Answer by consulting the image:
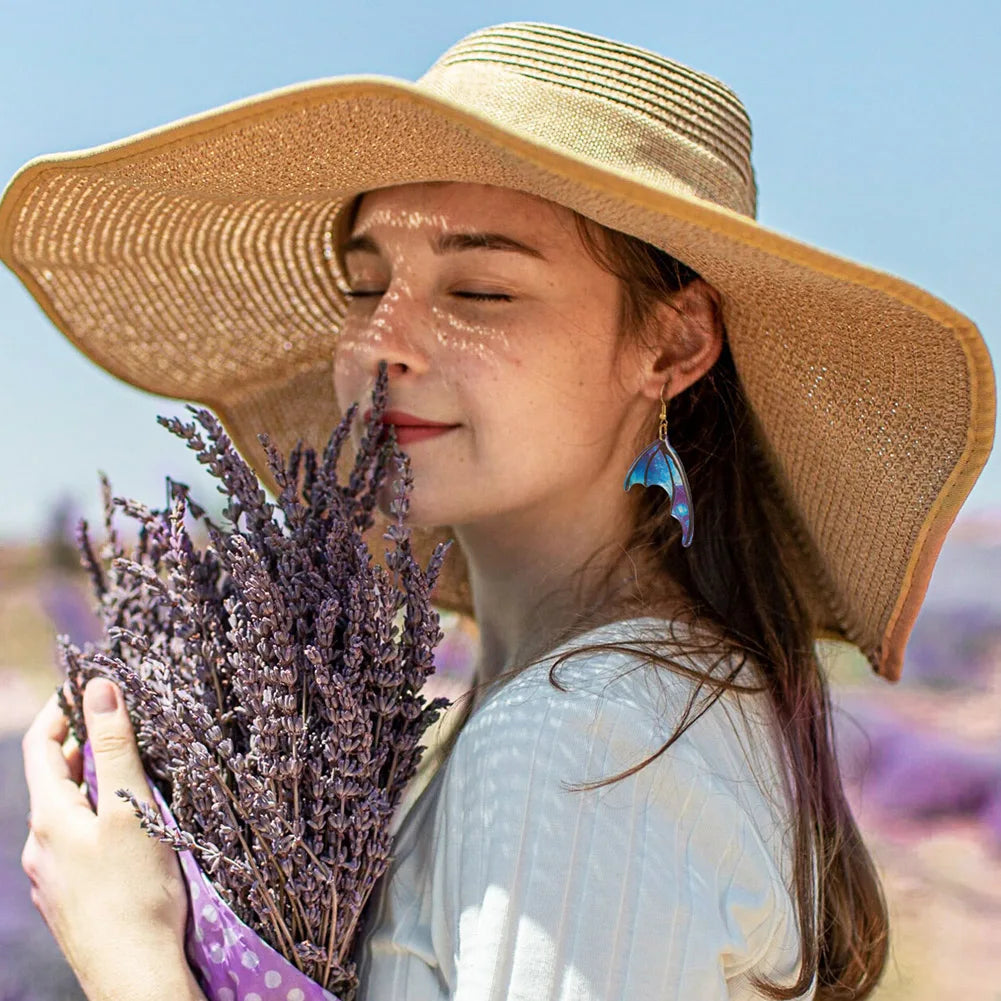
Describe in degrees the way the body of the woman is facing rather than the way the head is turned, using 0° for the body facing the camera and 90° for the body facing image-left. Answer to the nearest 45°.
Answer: approximately 90°
